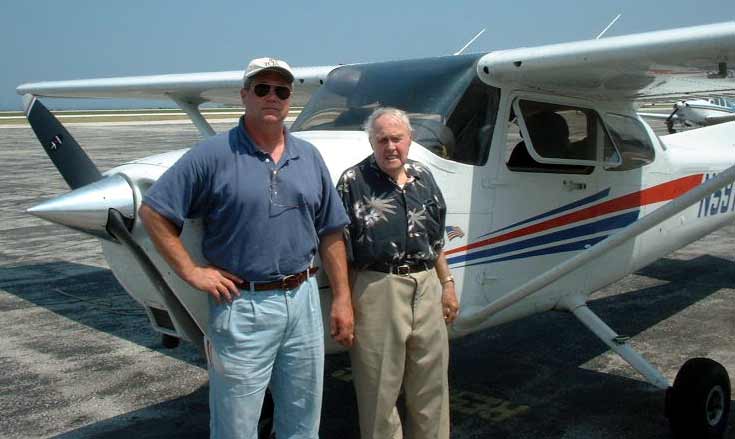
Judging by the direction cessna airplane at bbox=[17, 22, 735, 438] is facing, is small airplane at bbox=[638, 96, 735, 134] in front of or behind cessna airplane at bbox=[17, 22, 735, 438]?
behind

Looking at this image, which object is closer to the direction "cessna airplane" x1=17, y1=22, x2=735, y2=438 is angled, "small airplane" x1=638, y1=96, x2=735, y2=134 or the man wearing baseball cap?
the man wearing baseball cap

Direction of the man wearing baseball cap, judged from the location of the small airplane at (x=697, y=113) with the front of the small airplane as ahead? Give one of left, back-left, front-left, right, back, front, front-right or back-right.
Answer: front-left

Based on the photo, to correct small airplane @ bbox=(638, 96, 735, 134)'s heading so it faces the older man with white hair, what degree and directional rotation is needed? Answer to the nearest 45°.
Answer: approximately 45° to its left

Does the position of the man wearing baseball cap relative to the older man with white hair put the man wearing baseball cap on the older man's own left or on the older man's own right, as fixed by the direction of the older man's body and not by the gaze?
on the older man's own right

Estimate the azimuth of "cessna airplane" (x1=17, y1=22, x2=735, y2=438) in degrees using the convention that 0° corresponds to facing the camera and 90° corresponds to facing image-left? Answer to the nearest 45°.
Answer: approximately 45°

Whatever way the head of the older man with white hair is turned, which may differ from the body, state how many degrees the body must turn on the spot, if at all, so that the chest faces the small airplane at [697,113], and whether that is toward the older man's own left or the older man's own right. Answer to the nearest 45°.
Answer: approximately 135° to the older man's own left

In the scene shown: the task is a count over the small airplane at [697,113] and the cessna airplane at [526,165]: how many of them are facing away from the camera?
0
